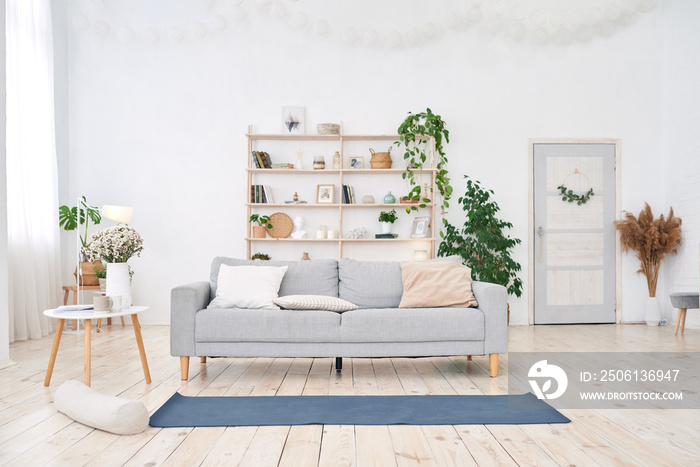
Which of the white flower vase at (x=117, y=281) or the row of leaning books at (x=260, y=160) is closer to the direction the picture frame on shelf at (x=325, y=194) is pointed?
the white flower vase

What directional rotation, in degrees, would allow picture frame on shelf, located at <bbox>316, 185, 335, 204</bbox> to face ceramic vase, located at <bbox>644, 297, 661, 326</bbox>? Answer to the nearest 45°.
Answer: approximately 90° to its left

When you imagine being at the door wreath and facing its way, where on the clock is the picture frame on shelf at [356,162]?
The picture frame on shelf is roughly at 2 o'clock from the door wreath.

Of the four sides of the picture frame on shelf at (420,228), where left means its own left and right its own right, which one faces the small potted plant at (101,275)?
right

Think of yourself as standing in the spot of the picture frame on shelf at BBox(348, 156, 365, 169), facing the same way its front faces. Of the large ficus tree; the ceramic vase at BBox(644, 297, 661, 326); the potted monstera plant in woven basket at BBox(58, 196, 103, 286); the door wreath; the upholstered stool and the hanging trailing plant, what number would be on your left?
5

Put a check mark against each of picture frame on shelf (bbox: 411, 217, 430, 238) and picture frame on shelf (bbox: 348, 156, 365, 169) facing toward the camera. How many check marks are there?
2

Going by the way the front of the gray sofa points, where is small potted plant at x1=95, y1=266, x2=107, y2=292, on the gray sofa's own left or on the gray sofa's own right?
on the gray sofa's own right

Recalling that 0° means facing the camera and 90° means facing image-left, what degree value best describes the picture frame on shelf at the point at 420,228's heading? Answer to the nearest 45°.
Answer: approximately 0°

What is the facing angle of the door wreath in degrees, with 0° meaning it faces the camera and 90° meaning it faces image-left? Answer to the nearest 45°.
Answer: approximately 0°
